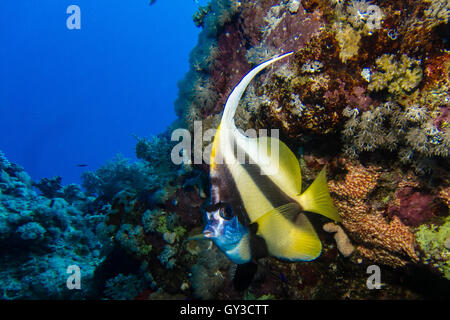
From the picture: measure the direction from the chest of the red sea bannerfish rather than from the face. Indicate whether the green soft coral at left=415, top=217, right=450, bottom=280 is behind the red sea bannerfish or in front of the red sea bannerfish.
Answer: behind

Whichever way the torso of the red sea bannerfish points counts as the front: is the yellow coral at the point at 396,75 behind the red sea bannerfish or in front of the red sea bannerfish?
behind

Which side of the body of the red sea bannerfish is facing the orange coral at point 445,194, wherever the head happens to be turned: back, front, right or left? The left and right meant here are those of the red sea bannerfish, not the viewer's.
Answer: back

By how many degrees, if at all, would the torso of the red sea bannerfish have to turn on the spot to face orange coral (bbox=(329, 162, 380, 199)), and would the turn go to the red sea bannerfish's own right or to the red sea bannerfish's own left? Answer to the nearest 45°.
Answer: approximately 135° to the red sea bannerfish's own right

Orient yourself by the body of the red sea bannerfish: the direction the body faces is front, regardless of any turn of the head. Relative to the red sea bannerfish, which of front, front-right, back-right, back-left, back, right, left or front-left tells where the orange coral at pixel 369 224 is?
back-right

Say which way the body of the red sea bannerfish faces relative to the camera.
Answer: to the viewer's left
